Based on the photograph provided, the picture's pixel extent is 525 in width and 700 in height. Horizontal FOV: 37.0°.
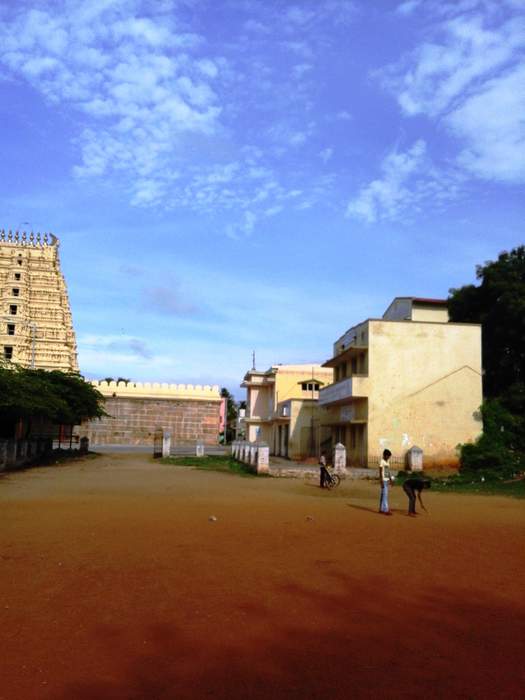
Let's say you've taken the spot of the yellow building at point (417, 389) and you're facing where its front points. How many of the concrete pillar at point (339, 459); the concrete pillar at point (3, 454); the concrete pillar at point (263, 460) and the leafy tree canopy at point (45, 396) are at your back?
0

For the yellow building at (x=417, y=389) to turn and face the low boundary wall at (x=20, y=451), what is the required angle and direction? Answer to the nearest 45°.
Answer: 0° — it already faces it

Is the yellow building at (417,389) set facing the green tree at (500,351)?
no

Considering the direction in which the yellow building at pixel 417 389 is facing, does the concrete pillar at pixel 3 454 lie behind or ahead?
ahead

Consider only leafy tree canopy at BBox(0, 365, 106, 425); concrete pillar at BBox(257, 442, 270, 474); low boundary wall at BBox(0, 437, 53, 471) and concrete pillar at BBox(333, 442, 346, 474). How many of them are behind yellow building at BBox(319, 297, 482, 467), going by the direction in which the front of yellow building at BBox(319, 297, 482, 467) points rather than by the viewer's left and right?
0

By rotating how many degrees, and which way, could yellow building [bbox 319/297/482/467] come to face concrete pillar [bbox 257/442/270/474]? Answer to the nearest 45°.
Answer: approximately 45° to its left

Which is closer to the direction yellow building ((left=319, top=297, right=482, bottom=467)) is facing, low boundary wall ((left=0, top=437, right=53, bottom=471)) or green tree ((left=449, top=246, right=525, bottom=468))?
the low boundary wall

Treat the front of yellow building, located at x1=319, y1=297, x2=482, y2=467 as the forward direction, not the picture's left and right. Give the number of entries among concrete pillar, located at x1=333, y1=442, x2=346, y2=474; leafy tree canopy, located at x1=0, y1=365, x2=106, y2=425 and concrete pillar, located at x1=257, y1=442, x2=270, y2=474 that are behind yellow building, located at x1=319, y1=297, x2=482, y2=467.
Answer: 0

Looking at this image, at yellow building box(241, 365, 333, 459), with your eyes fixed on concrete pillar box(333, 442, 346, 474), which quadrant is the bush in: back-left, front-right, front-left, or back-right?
front-left

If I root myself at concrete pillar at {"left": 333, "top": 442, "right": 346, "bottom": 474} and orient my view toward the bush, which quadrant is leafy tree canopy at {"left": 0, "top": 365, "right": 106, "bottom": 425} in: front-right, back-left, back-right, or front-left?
back-left

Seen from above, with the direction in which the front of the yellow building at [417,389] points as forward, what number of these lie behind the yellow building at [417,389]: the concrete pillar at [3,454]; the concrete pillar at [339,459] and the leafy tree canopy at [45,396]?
0

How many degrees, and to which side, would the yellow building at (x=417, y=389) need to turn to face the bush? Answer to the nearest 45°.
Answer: approximately 180°

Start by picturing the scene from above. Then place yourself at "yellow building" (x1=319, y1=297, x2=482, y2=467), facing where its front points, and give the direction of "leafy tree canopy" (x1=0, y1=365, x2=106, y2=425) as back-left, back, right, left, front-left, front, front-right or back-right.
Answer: front

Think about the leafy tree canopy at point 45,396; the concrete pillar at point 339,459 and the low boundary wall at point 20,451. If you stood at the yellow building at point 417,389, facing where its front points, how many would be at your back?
0

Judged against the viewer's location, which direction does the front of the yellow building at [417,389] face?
facing to the left of the viewer

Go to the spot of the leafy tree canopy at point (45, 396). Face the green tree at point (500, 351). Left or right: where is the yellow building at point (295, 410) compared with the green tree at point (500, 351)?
left

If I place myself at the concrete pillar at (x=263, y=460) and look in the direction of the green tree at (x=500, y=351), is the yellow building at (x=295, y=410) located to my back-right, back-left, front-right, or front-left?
front-left
